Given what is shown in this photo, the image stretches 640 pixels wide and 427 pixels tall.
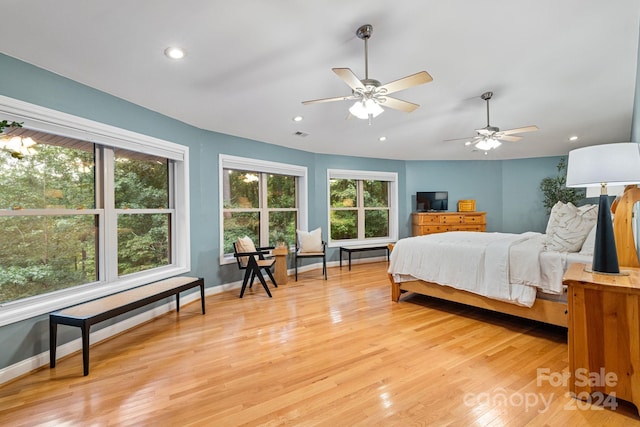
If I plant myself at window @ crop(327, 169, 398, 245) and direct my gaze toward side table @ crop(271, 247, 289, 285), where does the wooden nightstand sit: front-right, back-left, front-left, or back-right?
front-left

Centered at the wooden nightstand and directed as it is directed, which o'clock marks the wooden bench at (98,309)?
The wooden bench is roughly at 11 o'clock from the wooden nightstand.

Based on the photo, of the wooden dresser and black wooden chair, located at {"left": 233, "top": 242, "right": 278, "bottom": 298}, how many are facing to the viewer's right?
1

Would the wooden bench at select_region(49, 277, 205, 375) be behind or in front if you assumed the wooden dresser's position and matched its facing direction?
in front

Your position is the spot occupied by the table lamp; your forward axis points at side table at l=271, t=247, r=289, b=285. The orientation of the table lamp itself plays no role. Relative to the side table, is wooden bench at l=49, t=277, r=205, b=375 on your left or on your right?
left

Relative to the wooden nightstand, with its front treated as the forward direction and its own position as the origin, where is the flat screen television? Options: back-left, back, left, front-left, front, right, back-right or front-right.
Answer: front-right

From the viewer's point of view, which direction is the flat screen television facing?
toward the camera

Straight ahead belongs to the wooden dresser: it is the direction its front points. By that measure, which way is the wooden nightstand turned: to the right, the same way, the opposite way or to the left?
to the right

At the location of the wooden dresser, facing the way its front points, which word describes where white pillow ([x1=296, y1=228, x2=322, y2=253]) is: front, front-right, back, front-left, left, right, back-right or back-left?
front-right

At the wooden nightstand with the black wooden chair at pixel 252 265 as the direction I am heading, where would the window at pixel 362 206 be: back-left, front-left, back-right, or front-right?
front-right

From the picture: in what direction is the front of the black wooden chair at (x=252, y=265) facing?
to the viewer's right

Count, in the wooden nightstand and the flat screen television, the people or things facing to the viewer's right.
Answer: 0

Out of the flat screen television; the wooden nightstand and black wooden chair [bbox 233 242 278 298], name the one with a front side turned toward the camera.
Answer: the flat screen television

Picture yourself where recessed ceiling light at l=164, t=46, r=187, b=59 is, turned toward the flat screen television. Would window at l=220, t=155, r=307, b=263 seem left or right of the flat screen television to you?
left

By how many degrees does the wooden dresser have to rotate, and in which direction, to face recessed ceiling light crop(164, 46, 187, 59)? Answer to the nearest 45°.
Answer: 0° — it already faces it

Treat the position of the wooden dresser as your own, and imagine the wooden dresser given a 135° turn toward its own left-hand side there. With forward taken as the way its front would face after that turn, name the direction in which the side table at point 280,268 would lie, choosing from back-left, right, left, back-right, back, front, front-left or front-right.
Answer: back

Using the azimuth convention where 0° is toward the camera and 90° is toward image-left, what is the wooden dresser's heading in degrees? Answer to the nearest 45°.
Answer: approximately 0°

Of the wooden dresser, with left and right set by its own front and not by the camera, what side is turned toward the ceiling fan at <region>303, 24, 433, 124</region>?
front

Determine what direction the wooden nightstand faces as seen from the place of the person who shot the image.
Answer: facing to the left of the viewer
